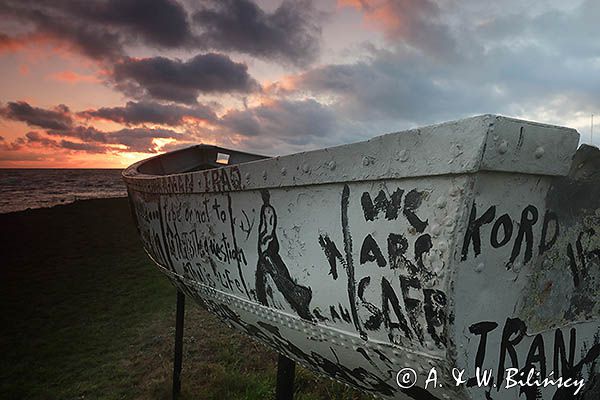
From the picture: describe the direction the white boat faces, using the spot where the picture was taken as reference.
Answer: facing away from the viewer and to the left of the viewer
